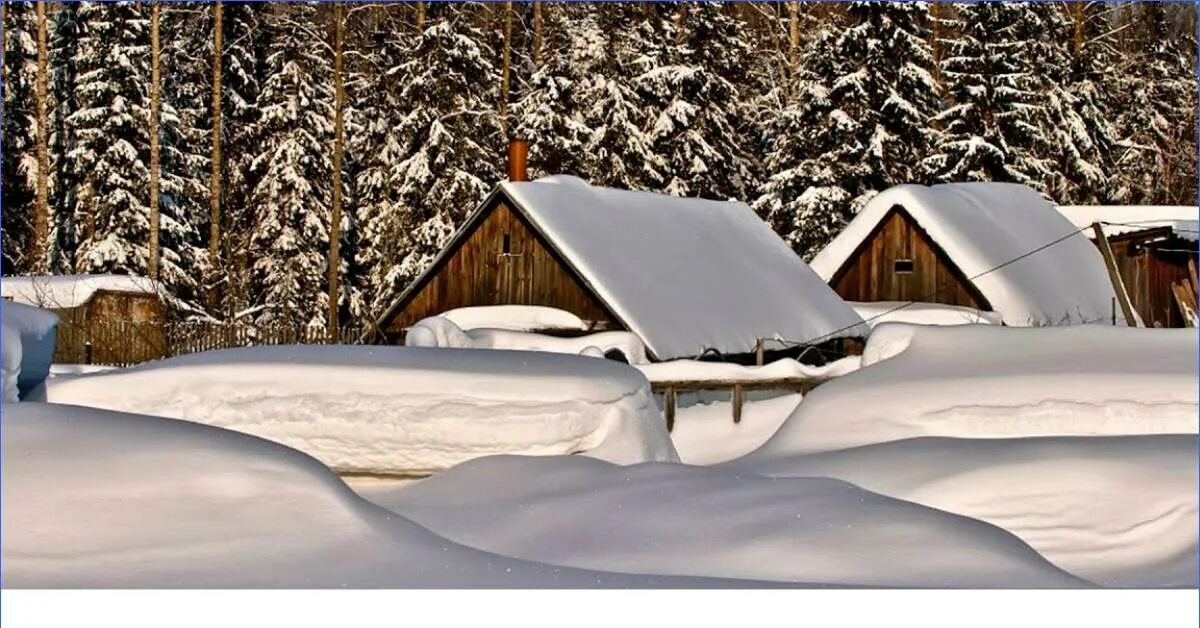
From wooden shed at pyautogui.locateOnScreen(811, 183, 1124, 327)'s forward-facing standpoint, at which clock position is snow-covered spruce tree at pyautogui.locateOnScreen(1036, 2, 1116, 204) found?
The snow-covered spruce tree is roughly at 5 o'clock from the wooden shed.

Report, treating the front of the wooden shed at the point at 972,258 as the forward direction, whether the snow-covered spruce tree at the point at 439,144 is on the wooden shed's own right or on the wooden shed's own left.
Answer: on the wooden shed's own right

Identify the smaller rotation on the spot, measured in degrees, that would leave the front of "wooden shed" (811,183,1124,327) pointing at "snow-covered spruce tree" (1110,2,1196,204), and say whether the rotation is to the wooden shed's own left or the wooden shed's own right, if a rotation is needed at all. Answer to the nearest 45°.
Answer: approximately 135° to the wooden shed's own right

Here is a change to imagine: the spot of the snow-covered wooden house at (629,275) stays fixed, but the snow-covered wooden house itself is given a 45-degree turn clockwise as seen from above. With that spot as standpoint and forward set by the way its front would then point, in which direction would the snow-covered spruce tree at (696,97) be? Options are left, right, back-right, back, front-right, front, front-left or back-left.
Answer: right

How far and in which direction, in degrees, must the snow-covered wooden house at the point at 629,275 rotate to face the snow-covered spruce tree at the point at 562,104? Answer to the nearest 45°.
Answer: approximately 135° to its right

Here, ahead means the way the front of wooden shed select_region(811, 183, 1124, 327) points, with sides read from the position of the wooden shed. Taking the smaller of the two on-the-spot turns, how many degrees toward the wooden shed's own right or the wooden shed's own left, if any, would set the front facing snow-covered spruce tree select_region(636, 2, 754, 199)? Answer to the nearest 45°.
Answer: approximately 90° to the wooden shed's own right

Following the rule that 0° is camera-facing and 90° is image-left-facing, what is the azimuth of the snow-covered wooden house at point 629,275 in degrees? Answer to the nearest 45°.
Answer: approximately 45°

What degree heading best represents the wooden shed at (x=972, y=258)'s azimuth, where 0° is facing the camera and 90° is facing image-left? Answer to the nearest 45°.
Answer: approximately 45°

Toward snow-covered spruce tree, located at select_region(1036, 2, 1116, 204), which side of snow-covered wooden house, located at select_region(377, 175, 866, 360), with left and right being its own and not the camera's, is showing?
back

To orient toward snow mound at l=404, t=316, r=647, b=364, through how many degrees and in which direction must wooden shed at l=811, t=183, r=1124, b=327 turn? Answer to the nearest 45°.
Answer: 0° — it already faces it

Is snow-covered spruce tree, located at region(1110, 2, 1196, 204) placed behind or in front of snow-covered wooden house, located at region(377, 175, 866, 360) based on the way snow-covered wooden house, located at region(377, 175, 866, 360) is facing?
behind

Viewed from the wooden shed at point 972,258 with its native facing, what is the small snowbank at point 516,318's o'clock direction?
The small snowbank is roughly at 12 o'clock from the wooden shed.

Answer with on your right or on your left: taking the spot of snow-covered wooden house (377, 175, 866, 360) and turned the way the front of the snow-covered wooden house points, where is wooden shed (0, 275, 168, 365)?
on your right
